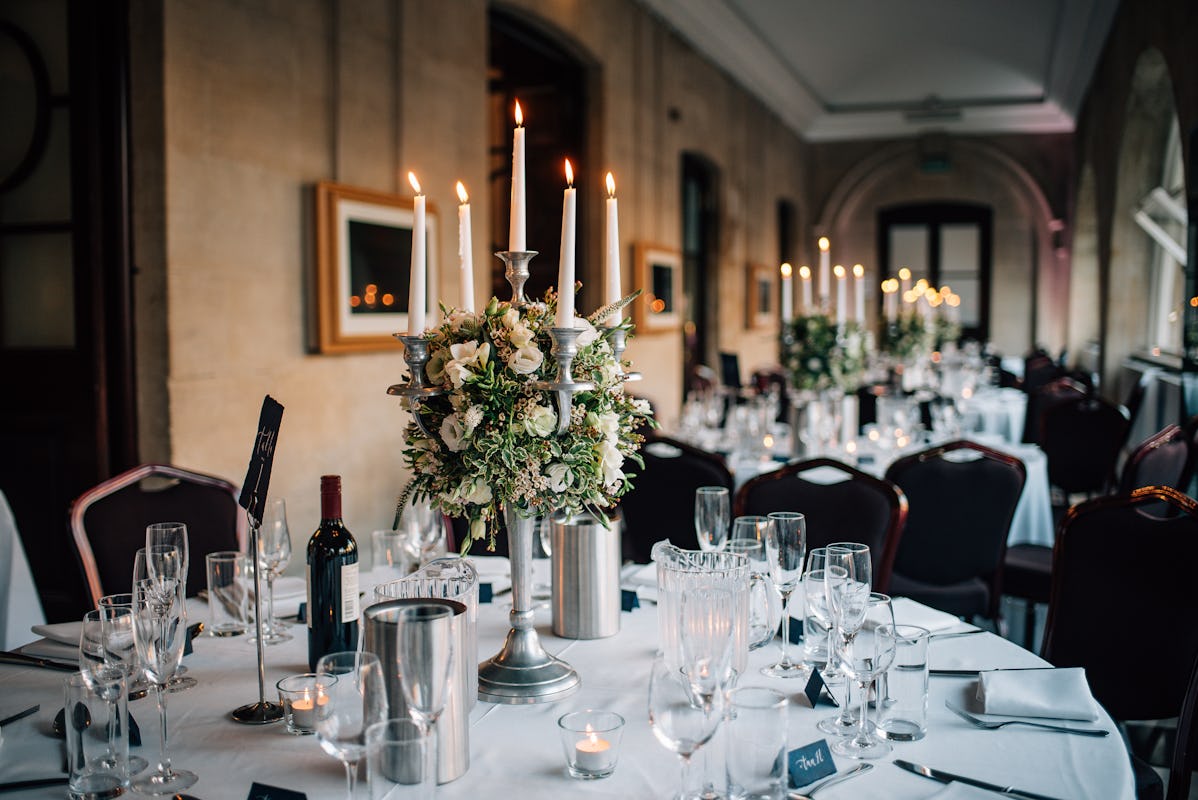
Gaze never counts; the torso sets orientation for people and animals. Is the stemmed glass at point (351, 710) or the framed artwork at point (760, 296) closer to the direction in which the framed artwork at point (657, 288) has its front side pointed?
the stemmed glass

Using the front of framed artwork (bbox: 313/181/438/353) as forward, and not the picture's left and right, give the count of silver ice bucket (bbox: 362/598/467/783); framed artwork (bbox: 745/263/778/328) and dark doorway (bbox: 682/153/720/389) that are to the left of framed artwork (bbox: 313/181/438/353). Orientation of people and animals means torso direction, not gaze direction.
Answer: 2

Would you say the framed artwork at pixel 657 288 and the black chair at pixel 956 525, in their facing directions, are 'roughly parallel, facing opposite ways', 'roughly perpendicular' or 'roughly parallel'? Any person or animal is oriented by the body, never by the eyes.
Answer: roughly perpendicular

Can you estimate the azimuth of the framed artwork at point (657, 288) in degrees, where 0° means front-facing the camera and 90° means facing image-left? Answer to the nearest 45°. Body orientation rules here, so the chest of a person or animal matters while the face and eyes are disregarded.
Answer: approximately 315°

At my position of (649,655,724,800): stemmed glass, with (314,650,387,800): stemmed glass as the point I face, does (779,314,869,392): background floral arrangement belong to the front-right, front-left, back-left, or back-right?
back-right

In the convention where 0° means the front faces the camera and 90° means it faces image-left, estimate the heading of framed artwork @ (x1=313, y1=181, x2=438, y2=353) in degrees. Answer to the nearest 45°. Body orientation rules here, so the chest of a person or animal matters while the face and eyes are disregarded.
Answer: approximately 315°

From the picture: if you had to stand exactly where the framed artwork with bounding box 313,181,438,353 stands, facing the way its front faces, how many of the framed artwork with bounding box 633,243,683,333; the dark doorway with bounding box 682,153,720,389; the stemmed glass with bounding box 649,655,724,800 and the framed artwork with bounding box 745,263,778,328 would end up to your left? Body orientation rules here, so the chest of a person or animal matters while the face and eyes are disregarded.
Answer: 3

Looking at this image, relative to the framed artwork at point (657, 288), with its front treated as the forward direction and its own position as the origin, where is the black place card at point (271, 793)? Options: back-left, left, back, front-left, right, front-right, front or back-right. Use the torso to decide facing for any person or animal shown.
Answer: front-right

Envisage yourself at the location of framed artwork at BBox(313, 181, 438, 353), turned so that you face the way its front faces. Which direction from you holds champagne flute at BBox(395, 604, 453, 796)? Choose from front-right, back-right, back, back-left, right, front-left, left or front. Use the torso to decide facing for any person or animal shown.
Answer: front-right

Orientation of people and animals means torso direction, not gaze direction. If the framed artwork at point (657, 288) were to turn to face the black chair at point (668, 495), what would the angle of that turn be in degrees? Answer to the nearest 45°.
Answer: approximately 45° to its right

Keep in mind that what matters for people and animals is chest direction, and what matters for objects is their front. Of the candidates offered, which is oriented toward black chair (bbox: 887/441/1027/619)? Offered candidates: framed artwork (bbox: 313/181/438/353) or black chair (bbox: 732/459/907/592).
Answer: the framed artwork

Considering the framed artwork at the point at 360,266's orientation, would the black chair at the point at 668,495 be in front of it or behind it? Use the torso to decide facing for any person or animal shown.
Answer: in front
